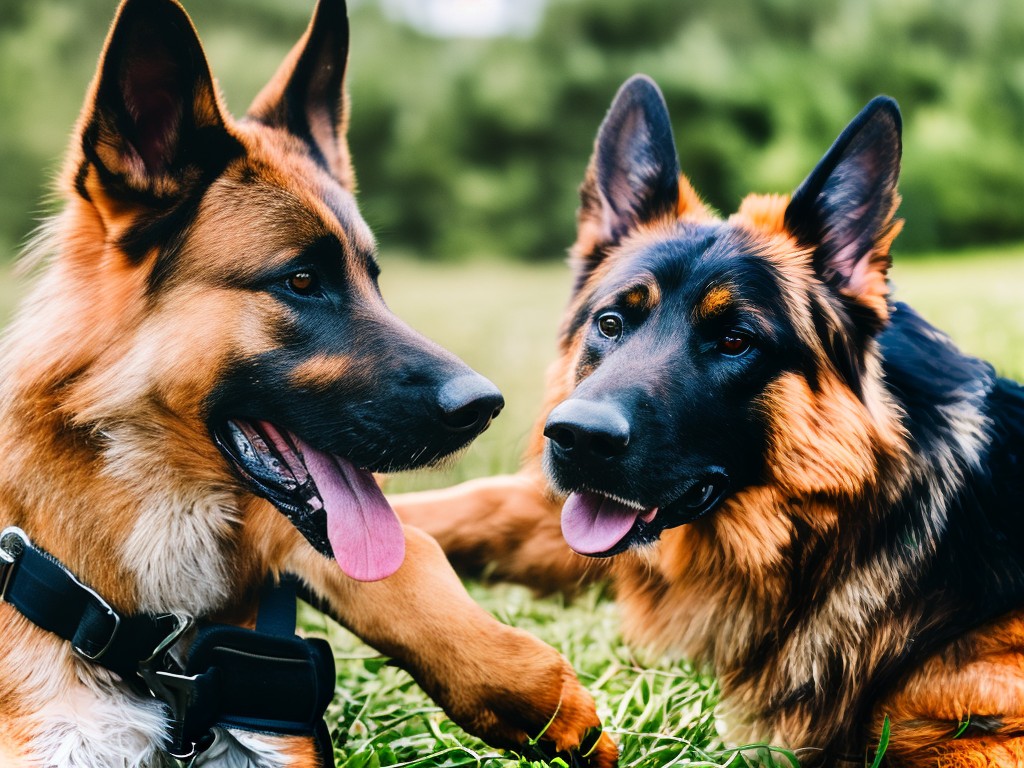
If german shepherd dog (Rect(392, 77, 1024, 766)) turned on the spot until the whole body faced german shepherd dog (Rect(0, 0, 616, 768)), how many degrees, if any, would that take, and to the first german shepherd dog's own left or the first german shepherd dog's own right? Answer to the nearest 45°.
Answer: approximately 45° to the first german shepherd dog's own right

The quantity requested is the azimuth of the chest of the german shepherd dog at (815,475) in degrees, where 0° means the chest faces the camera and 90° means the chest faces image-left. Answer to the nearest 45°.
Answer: approximately 45°
